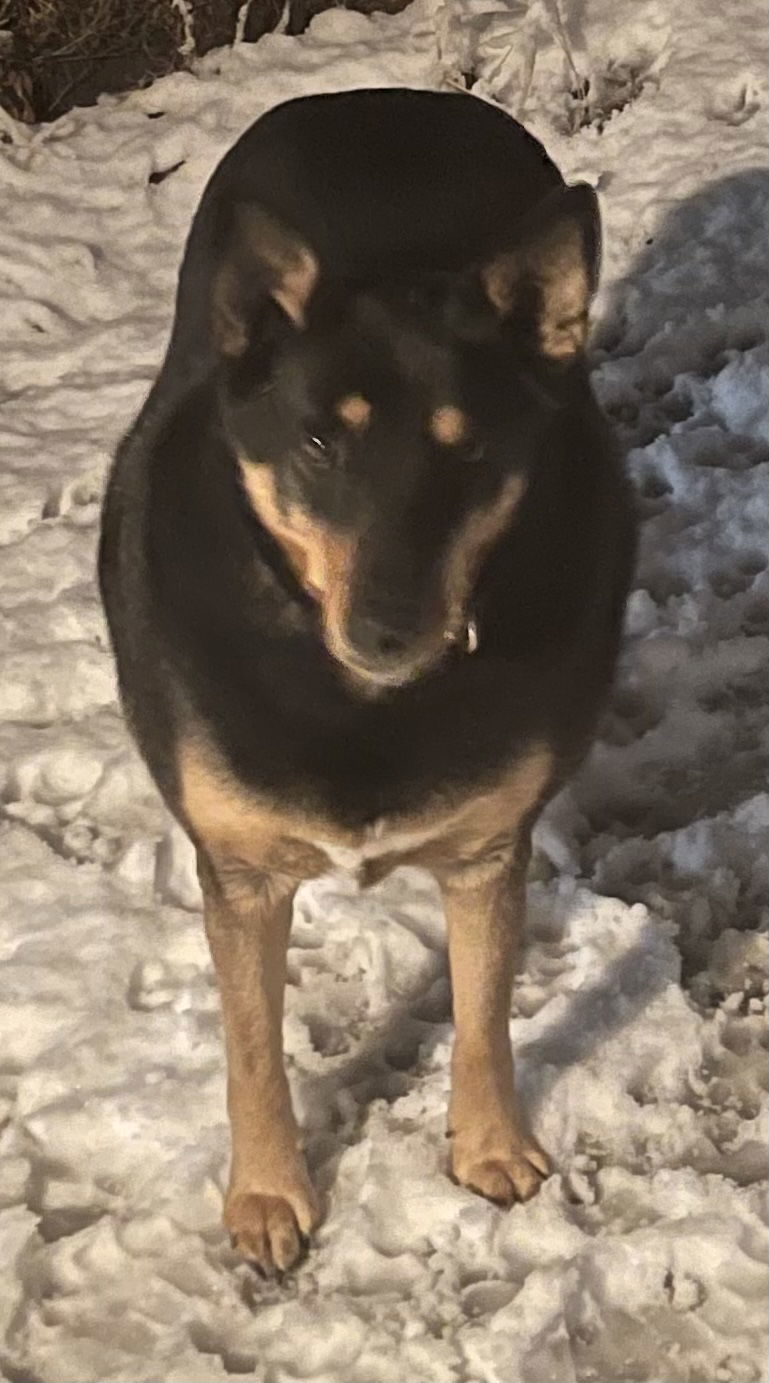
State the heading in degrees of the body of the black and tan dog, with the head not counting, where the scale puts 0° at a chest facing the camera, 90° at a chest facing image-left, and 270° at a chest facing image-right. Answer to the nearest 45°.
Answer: approximately 0°
